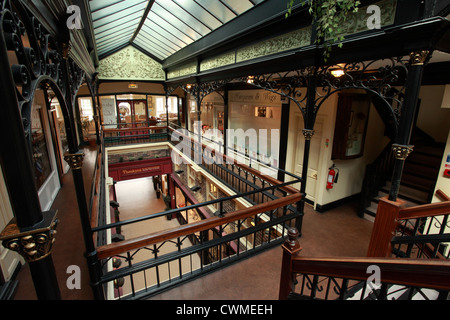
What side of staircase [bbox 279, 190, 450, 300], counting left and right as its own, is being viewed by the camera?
left

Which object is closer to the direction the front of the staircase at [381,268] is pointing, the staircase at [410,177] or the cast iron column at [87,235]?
the cast iron column

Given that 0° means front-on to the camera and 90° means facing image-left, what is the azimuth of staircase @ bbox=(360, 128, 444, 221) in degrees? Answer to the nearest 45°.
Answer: approximately 45°

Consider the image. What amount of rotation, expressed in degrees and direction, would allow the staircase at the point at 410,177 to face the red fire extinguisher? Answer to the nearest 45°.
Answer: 0° — it already faces it

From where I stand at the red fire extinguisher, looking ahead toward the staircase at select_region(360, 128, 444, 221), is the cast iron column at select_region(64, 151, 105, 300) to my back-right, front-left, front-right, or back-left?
back-right

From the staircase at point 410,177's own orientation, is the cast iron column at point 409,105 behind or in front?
in front
